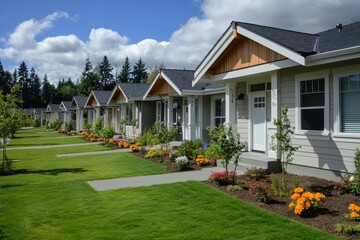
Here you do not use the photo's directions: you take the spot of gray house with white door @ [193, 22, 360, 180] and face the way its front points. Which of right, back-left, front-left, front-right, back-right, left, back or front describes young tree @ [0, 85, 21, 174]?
front-right

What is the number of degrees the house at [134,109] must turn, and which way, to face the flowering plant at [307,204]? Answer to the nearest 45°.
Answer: approximately 45° to its left

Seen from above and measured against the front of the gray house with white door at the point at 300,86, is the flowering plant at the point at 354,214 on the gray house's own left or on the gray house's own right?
on the gray house's own left

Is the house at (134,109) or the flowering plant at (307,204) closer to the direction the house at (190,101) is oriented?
the flowering plant

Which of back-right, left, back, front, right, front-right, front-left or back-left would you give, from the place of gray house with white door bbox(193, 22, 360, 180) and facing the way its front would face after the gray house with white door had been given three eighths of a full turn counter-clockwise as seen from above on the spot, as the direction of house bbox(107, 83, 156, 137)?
back-left

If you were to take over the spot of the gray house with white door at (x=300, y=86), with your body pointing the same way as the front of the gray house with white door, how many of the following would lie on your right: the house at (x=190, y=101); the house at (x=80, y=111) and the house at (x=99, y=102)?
3

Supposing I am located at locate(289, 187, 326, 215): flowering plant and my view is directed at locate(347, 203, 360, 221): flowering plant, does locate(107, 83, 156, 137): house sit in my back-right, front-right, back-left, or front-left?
back-left

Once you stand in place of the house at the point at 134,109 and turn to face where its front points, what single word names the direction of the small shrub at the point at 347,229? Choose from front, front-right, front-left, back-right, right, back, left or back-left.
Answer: front-left

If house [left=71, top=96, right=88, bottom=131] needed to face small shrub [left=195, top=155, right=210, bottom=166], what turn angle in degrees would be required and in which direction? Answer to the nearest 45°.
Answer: approximately 45° to its left

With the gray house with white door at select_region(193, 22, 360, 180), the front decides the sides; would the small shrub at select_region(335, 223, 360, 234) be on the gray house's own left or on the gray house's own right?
on the gray house's own left

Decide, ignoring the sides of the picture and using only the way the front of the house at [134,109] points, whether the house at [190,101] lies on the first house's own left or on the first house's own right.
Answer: on the first house's own left

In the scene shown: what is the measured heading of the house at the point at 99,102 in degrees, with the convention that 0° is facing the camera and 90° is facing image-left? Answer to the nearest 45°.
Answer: approximately 45°

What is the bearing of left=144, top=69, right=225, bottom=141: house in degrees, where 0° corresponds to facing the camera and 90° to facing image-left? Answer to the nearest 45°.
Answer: approximately 45°
